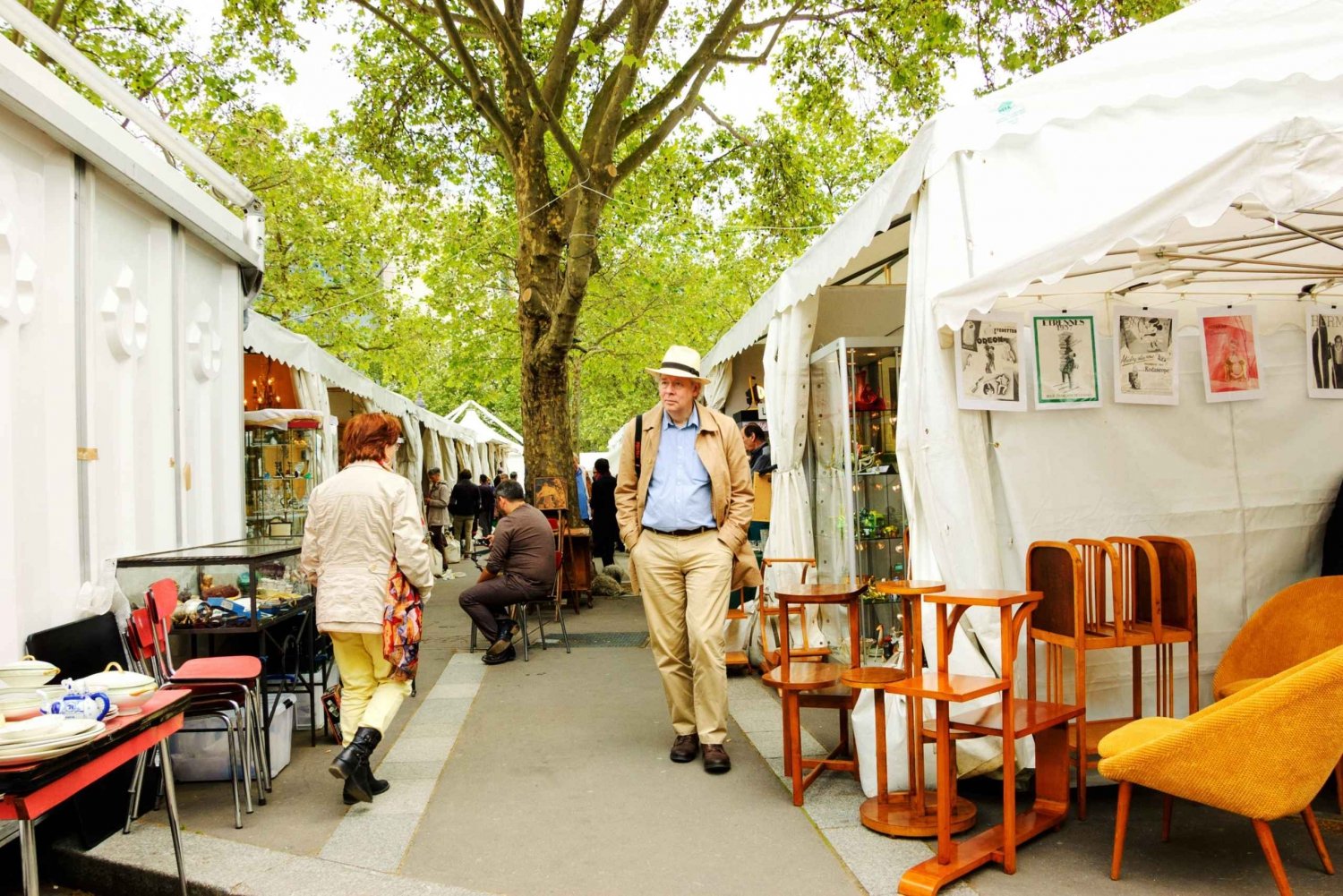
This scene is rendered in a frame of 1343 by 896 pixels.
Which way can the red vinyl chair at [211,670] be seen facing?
to the viewer's right

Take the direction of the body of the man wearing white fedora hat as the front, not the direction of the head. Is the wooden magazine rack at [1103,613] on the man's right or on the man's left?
on the man's left

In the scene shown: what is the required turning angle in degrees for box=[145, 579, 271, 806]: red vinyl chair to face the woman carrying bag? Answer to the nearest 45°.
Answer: approximately 45° to its right

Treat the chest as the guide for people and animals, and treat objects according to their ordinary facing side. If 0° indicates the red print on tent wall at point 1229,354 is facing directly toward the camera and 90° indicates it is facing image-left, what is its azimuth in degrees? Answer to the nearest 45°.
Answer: approximately 0°

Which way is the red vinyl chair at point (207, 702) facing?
to the viewer's right
